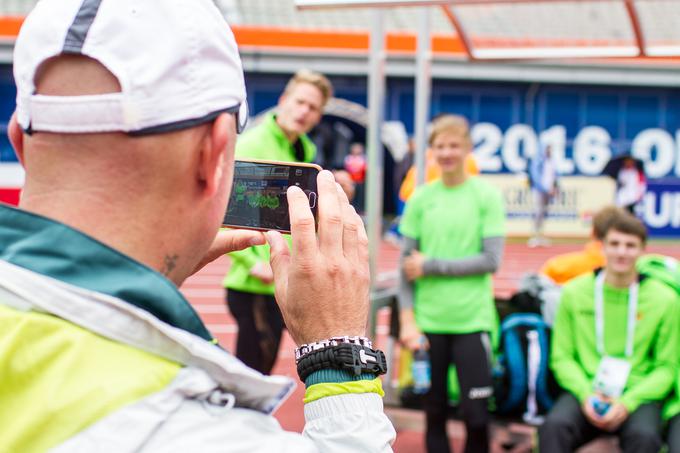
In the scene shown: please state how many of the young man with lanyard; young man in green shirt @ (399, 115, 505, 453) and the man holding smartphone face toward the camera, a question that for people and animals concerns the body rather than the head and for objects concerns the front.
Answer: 2

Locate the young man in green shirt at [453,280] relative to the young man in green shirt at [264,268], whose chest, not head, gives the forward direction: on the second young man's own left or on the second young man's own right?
on the second young man's own left

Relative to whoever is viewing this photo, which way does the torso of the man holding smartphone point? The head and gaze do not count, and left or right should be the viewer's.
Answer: facing away from the viewer and to the right of the viewer

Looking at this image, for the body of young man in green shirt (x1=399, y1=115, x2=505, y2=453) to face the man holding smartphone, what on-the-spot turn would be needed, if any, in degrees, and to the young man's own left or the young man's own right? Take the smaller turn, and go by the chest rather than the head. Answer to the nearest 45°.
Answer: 0° — they already face them

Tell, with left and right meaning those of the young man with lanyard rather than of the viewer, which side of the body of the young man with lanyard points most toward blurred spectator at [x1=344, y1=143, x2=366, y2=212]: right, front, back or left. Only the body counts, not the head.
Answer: back

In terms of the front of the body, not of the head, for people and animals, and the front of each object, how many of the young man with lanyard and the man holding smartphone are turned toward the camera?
1

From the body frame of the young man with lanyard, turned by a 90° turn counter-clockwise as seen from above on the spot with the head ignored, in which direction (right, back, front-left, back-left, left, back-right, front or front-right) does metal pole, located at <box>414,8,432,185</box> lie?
back-left

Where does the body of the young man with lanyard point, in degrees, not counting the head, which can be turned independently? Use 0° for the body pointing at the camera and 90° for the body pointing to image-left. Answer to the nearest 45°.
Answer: approximately 0°

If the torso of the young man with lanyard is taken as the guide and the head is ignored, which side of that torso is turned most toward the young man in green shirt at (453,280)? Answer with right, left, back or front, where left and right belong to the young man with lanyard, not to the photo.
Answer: right
